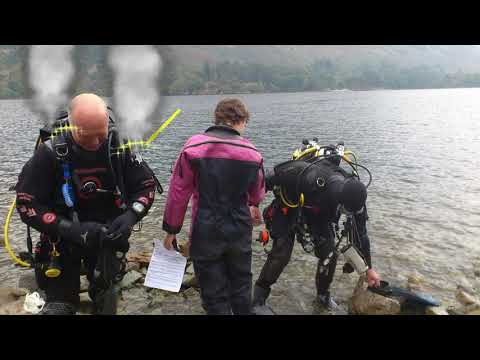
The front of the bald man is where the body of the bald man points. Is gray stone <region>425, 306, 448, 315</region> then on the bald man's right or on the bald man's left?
on the bald man's left

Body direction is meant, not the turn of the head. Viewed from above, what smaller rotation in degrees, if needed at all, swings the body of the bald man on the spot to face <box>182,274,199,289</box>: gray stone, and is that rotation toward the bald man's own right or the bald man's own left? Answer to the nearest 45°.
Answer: approximately 135° to the bald man's own left

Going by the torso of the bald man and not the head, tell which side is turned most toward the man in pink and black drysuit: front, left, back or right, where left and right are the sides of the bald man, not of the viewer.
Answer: left

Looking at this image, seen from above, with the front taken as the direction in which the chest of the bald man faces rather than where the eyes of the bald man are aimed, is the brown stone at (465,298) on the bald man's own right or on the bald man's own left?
on the bald man's own left

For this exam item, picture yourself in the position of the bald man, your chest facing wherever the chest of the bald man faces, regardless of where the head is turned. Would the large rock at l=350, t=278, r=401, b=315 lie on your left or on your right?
on your left

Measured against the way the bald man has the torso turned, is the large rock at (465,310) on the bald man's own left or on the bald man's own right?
on the bald man's own left

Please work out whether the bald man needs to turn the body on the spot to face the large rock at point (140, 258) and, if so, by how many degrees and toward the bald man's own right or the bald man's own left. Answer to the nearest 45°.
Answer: approximately 180°
